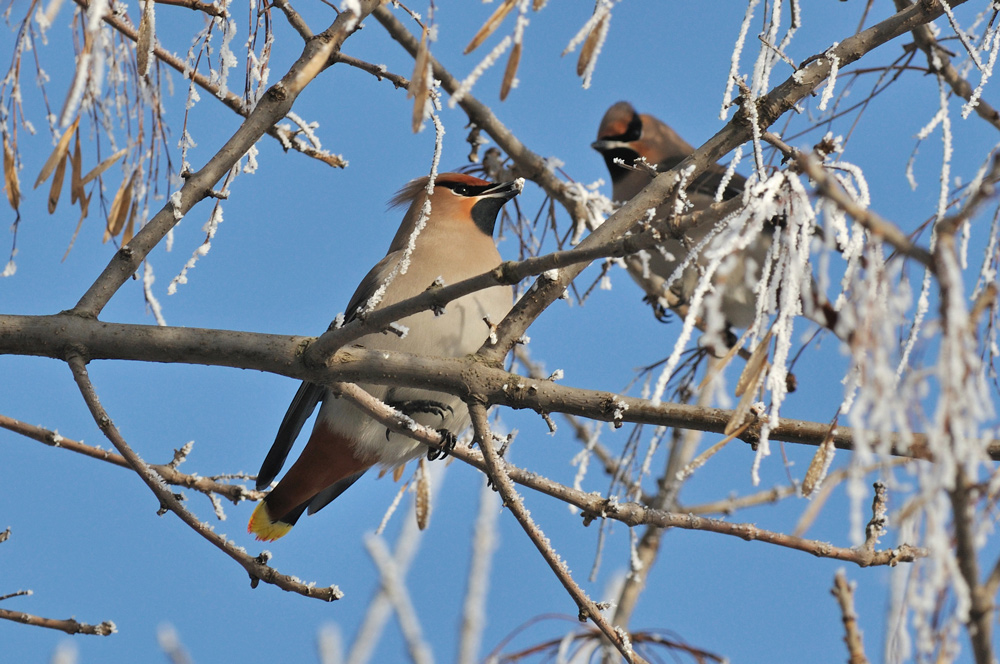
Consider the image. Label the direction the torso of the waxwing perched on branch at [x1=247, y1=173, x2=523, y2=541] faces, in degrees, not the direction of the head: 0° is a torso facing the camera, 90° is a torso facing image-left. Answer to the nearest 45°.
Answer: approximately 270°

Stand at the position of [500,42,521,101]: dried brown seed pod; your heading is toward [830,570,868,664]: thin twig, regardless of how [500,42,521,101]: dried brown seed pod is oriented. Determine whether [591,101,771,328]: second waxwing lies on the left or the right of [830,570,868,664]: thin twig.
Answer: left

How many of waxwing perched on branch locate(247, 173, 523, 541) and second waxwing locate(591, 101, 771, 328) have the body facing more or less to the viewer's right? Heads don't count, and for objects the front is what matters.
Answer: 1

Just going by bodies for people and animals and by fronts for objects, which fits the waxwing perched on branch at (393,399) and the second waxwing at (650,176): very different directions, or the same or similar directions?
very different directions

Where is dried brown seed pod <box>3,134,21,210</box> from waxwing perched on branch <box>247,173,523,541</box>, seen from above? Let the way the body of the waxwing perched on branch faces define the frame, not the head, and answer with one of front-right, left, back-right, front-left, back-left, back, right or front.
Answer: back-right

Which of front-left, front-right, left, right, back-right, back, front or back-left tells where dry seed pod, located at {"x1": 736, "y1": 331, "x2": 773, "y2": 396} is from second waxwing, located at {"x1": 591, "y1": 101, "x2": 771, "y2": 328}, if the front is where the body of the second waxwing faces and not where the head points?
left

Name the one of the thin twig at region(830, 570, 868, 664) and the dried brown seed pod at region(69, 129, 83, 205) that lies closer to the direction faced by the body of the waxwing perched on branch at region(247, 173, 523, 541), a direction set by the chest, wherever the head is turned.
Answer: the thin twig

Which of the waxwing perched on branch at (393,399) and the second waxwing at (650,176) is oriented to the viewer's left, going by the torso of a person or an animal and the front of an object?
the second waxwing

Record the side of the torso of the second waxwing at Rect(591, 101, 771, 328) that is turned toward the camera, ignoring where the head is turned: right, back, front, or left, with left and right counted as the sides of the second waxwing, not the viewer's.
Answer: left

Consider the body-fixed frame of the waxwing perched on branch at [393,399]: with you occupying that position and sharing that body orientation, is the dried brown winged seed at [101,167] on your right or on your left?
on your right
